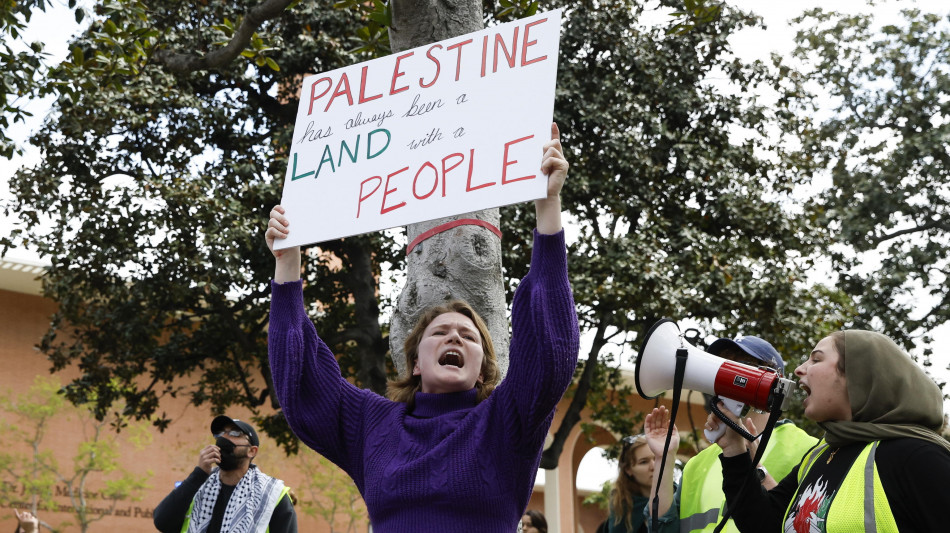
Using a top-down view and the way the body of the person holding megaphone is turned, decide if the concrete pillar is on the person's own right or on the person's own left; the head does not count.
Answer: on the person's own right

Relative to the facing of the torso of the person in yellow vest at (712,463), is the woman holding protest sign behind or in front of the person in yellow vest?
in front

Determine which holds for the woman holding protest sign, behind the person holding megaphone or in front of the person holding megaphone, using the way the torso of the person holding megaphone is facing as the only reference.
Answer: in front

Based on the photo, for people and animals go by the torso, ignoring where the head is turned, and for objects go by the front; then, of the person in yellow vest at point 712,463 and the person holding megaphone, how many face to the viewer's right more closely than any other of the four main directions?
0

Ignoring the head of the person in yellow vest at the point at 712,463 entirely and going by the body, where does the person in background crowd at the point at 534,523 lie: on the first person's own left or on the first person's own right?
on the first person's own right

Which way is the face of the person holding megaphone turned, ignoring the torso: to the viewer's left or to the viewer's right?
to the viewer's left

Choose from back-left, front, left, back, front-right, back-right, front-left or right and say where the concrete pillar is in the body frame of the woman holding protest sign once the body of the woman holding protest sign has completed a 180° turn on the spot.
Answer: front

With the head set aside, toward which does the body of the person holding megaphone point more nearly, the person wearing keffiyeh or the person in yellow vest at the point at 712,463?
the person wearing keffiyeh

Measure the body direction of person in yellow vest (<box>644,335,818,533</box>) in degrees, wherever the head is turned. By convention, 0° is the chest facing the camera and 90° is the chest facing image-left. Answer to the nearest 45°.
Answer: approximately 45°

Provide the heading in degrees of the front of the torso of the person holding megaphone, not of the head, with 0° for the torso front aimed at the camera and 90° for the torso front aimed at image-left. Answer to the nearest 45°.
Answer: approximately 45°

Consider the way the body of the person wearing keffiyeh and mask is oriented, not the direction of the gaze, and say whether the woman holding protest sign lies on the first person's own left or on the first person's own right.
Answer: on the first person's own left

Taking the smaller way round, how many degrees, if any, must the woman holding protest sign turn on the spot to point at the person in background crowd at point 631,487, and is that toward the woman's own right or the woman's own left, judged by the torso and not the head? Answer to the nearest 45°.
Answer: approximately 135° to the woman's own left

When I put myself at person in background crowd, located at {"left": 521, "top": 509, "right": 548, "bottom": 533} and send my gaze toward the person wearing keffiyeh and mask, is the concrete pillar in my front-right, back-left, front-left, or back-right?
back-right

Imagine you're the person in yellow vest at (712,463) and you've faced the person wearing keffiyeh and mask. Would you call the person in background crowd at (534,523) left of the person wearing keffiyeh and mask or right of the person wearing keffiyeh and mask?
right
